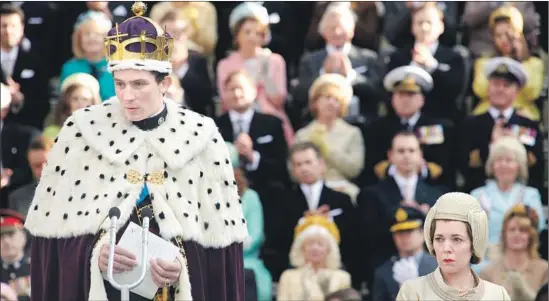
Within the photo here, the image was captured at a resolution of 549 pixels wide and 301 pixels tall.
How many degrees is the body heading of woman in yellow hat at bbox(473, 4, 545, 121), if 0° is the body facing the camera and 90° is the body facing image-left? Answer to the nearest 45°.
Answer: approximately 0°

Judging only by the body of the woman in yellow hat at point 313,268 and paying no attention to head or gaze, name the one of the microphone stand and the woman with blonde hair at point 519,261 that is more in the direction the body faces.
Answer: the microphone stand

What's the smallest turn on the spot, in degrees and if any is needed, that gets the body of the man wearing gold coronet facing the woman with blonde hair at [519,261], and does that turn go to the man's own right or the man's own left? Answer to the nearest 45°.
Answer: approximately 135° to the man's own left

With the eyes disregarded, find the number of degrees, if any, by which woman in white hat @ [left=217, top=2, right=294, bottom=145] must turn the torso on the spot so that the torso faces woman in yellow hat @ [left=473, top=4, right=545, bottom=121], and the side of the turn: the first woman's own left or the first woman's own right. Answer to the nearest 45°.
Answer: approximately 90° to the first woman's own left

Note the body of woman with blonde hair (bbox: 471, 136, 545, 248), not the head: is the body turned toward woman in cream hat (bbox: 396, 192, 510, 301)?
yes
